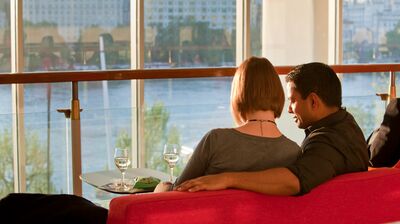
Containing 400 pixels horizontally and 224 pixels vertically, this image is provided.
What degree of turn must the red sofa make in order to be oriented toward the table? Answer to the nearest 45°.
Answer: approximately 45° to its left

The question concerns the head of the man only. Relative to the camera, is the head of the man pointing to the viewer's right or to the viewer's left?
to the viewer's left

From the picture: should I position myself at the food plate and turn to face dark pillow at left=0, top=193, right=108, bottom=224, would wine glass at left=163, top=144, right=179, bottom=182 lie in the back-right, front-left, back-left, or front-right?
back-left

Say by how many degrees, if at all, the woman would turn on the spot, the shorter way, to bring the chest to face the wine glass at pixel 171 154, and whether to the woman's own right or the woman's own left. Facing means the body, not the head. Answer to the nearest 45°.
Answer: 0° — they already face it

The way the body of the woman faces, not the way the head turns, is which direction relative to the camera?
away from the camera

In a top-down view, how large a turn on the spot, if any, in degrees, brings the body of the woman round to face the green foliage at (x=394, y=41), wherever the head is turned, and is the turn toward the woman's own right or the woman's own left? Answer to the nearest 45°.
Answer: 0° — they already face it

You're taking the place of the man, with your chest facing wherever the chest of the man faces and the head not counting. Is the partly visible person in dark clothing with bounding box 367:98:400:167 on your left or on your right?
on your right

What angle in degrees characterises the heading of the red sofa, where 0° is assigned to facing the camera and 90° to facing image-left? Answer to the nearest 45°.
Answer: approximately 180°
